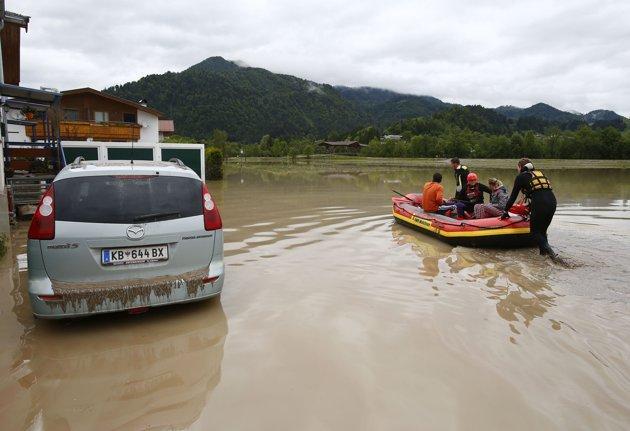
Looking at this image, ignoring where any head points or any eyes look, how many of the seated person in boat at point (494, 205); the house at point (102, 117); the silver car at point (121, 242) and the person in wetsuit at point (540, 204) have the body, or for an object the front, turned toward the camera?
1

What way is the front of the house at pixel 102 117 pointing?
toward the camera

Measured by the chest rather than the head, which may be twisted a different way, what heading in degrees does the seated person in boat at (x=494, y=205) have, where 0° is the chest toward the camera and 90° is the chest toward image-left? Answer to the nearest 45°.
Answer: approximately 90°

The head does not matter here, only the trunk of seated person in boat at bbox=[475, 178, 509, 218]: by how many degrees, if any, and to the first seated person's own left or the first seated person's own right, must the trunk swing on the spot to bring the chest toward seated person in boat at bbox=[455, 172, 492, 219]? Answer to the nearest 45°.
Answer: approximately 45° to the first seated person's own right

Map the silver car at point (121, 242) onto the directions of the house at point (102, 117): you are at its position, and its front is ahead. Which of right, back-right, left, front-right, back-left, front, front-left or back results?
front

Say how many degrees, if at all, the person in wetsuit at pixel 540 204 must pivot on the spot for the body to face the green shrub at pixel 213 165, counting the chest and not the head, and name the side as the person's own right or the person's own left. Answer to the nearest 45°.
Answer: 0° — they already face it

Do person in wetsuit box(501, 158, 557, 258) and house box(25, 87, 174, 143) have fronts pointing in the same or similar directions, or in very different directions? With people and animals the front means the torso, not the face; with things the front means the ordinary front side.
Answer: very different directions

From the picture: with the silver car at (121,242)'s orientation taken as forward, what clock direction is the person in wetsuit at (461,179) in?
The person in wetsuit is roughly at 2 o'clock from the silver car.

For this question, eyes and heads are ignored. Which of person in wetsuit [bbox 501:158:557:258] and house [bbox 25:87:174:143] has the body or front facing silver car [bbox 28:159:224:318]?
the house

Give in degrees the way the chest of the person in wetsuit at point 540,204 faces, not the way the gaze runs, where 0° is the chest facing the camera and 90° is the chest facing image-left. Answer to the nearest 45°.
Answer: approximately 135°

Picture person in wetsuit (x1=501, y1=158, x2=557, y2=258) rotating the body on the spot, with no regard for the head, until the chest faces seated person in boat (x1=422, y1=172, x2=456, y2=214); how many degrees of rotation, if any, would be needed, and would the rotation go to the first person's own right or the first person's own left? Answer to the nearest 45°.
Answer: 0° — they already face them

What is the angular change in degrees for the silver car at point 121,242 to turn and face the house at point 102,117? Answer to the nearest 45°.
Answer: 0° — it already faces it

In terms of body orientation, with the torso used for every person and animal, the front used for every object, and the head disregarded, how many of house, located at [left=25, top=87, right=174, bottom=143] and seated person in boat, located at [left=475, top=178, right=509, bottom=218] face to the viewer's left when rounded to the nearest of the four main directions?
1

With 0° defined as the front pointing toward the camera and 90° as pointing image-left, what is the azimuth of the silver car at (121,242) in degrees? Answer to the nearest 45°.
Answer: approximately 180°

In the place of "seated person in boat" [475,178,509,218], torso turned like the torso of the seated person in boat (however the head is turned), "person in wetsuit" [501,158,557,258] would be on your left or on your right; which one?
on your left

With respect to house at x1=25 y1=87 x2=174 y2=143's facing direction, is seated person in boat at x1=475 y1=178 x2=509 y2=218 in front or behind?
in front

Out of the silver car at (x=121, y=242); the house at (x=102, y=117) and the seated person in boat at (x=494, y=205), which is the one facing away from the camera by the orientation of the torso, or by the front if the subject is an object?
the silver car

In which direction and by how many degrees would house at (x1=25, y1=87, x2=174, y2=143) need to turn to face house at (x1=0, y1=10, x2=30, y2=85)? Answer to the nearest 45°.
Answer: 0° — it already faces it
